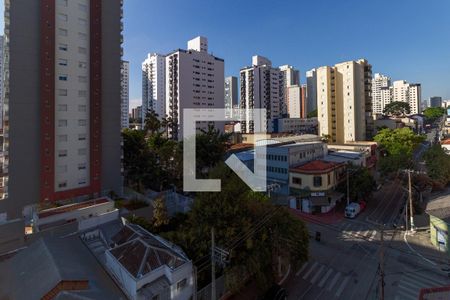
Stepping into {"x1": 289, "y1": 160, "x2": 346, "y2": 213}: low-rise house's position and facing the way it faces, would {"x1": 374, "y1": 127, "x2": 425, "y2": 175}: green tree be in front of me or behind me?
behind

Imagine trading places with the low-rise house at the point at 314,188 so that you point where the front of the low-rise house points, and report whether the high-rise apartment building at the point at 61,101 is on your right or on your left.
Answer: on your right

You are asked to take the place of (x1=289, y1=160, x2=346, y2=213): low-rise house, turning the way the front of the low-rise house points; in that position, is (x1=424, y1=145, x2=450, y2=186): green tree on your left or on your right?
on your left

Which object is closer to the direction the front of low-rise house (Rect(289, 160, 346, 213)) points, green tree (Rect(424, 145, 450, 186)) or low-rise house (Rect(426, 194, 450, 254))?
the low-rise house

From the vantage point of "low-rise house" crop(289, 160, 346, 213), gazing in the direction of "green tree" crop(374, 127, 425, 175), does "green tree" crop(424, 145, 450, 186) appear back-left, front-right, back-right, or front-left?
front-right

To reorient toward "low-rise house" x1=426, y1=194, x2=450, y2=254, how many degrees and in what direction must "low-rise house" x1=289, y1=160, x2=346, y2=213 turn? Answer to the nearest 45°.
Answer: approximately 45° to its left

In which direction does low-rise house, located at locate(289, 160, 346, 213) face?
toward the camera
